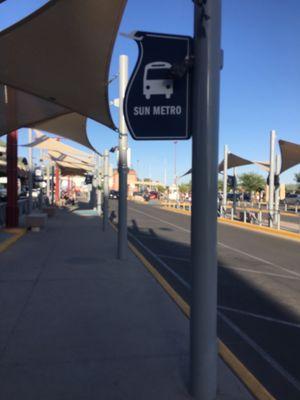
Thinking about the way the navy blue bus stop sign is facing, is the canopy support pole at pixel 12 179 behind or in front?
behind

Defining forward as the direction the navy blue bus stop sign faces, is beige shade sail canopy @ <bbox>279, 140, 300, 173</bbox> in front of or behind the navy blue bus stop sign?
behind

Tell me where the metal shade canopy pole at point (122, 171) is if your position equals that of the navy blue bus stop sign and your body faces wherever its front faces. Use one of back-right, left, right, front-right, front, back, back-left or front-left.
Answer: back

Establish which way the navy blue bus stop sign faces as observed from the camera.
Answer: facing the viewer

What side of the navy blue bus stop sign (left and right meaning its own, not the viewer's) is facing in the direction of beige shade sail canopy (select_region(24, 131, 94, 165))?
back
